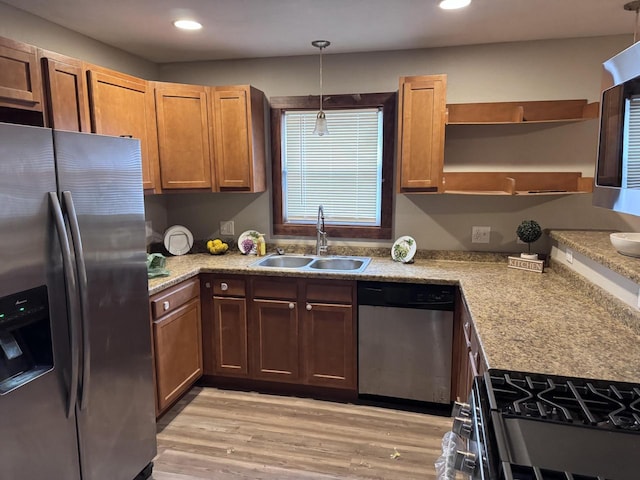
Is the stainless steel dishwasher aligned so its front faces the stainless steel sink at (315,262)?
no

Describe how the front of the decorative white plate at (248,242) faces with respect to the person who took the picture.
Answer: facing the viewer

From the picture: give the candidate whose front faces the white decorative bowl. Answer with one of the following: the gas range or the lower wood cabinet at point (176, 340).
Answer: the lower wood cabinet

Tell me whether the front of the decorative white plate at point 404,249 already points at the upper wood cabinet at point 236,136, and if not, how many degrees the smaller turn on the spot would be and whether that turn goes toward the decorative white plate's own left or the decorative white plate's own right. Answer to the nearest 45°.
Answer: approximately 90° to the decorative white plate's own right

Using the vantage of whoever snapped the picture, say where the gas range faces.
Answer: facing to the left of the viewer

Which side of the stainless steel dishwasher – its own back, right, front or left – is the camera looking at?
front

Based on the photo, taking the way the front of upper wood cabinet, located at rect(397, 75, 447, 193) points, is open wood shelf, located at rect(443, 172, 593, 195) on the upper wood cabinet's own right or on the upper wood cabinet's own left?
on the upper wood cabinet's own left

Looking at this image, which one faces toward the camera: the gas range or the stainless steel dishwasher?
the stainless steel dishwasher

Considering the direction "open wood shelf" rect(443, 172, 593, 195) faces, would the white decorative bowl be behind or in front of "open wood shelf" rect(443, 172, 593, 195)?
in front

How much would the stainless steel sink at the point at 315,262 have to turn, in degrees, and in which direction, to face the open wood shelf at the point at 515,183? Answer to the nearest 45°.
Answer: approximately 90° to its left

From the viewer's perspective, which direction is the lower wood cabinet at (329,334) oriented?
toward the camera

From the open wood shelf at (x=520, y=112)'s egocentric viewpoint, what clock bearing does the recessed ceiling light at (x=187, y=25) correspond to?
The recessed ceiling light is roughly at 2 o'clock from the open wood shelf.

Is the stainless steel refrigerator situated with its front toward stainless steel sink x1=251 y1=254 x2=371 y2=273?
no

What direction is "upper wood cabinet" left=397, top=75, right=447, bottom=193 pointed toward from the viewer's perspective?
toward the camera

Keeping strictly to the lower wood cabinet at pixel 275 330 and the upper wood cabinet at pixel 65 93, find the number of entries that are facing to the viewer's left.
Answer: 0

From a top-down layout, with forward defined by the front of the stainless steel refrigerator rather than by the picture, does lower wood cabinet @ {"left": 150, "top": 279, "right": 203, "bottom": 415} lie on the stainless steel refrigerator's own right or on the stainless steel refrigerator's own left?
on the stainless steel refrigerator's own left
